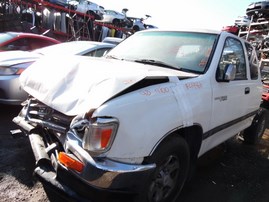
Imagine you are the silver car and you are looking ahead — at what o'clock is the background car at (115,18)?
The background car is roughly at 5 o'clock from the silver car.

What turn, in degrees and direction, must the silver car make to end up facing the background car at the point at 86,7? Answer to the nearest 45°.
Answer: approximately 135° to its right

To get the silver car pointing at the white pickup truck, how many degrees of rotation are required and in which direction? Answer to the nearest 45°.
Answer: approximately 90° to its left

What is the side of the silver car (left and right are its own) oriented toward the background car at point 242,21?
back

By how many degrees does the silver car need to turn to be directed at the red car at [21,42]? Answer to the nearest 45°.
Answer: approximately 135° to its right

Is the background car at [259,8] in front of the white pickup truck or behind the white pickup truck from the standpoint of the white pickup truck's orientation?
behind

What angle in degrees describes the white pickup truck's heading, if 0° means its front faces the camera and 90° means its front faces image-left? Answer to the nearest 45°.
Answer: approximately 45°

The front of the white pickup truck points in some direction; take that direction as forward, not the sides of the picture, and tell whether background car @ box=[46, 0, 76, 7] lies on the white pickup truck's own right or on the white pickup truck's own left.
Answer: on the white pickup truck's own right

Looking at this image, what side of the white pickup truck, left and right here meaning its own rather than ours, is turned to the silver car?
right

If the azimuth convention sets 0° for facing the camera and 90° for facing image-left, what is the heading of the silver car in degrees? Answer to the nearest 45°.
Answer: approximately 45°

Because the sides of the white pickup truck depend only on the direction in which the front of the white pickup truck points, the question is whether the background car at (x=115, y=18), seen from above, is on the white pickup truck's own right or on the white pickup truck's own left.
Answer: on the white pickup truck's own right
